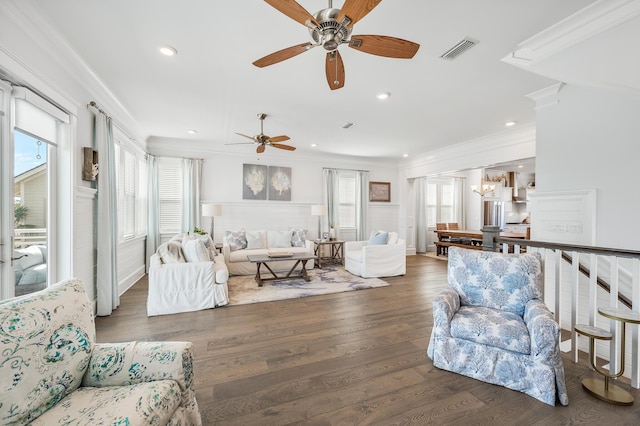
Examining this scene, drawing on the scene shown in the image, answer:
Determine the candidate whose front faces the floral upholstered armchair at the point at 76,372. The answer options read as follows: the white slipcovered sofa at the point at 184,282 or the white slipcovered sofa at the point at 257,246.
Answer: the white slipcovered sofa at the point at 257,246

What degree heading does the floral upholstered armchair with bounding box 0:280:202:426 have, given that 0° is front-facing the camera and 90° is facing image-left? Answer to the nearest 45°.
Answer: approximately 315°

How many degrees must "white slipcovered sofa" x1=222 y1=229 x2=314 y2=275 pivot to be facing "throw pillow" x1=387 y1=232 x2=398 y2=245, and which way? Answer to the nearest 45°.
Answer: approximately 90° to its left

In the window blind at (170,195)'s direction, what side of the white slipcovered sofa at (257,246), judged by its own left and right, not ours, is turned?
right

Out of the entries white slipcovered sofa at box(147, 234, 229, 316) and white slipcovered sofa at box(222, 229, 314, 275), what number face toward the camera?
1

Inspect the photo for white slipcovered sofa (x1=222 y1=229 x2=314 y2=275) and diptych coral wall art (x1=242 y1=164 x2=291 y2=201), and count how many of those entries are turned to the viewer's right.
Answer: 0

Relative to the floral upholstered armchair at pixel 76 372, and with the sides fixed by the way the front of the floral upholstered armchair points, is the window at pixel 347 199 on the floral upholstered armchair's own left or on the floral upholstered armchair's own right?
on the floral upholstered armchair's own left

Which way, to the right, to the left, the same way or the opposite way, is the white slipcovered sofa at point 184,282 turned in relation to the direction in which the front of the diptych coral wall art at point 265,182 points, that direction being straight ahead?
to the left

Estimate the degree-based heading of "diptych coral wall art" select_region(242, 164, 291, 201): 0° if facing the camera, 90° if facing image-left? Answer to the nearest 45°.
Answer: approximately 0°

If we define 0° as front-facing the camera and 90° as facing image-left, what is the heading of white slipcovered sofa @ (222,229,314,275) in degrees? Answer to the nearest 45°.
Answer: approximately 0°

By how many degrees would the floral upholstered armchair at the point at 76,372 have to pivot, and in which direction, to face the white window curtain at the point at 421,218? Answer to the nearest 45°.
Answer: approximately 45° to its left

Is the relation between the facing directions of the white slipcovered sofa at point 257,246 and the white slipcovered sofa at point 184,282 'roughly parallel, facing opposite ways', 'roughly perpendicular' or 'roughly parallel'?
roughly perpendicular

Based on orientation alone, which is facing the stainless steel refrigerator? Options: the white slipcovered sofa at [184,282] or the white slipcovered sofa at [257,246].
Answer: the white slipcovered sofa at [184,282]

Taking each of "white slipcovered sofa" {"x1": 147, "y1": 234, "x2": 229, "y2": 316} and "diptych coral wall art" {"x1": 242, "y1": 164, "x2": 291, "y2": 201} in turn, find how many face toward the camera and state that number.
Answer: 1

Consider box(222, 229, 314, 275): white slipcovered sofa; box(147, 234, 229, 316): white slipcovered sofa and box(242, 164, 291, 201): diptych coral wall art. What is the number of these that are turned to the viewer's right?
1

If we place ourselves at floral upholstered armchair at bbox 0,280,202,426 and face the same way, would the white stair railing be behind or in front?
in front
